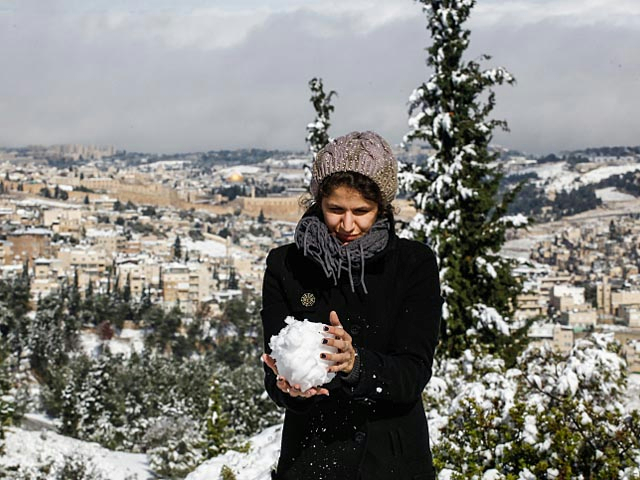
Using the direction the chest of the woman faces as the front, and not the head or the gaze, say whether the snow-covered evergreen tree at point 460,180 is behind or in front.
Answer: behind

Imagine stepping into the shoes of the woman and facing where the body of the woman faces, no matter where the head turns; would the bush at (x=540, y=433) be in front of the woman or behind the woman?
behind

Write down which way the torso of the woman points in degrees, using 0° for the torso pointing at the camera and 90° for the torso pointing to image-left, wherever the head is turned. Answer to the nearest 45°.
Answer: approximately 0°

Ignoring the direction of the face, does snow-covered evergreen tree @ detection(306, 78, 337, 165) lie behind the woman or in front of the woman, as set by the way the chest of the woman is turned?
behind
